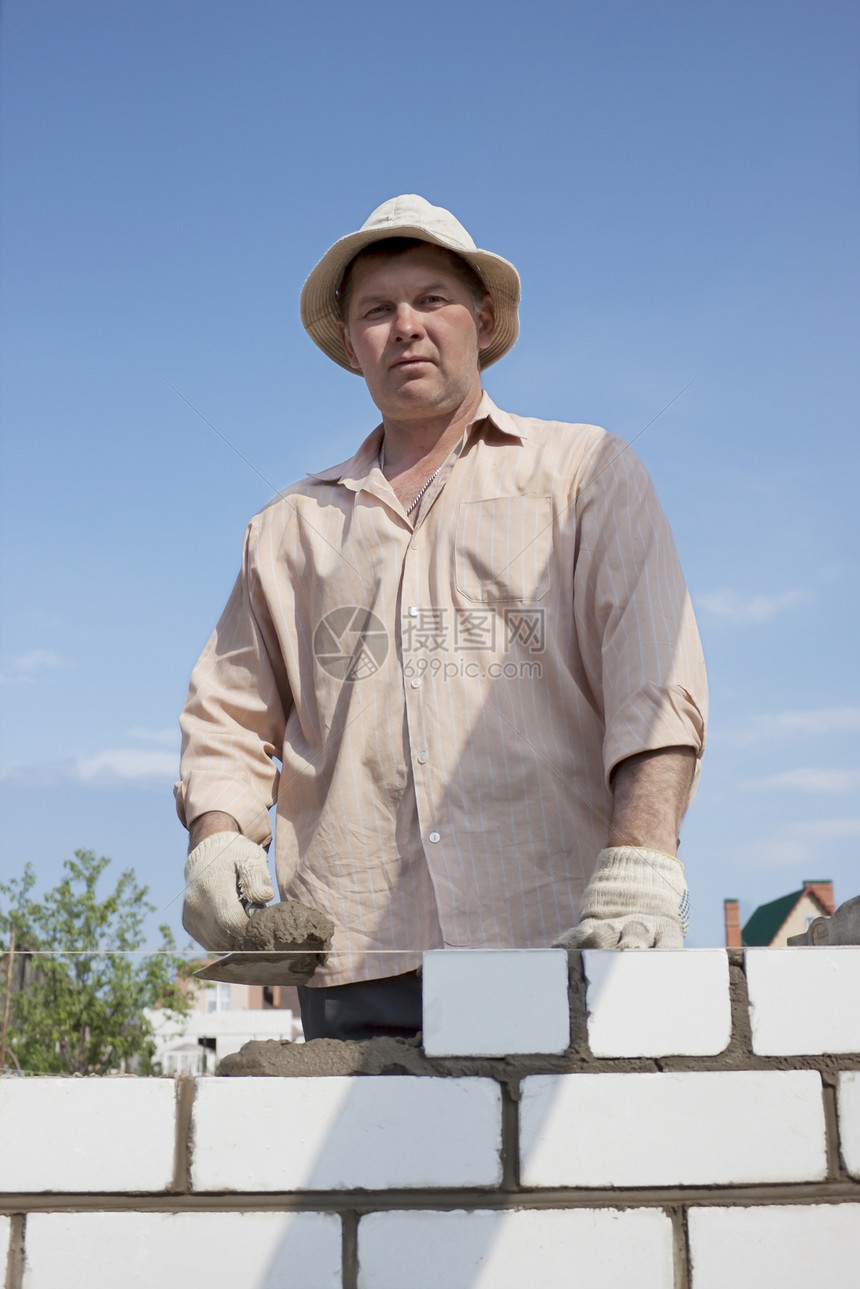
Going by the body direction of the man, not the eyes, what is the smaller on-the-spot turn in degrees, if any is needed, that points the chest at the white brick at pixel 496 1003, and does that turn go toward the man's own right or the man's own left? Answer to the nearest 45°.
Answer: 0° — they already face it

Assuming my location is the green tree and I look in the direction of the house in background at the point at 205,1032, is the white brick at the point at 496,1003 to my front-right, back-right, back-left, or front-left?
back-right

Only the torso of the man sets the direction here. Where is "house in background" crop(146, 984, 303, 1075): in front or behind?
behind

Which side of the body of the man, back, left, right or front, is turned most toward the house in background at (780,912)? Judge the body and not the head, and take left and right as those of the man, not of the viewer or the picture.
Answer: back

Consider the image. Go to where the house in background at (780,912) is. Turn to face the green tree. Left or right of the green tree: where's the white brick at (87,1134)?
left

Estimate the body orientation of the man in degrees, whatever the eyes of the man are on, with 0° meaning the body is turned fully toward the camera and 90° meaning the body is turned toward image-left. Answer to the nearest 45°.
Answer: approximately 0°

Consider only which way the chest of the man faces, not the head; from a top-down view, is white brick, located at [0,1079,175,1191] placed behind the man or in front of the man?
in front

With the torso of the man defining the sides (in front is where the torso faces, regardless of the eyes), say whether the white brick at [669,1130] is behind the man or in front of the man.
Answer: in front

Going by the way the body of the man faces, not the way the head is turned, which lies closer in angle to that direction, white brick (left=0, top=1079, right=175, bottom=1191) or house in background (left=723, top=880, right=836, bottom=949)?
the white brick

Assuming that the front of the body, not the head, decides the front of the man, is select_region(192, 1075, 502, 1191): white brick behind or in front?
in front

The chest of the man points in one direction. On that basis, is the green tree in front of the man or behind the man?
behind
